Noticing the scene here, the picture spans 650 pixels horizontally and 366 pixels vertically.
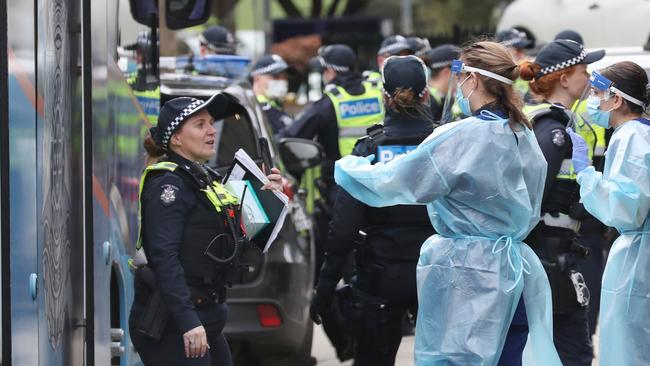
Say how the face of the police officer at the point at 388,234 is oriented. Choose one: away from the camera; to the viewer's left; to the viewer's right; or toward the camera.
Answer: away from the camera

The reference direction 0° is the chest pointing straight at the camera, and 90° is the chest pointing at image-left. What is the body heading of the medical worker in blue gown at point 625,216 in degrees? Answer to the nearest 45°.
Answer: approximately 90°

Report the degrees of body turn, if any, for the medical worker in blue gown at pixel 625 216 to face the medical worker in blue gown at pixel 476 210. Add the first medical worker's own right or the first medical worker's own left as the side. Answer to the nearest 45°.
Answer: approximately 45° to the first medical worker's own left

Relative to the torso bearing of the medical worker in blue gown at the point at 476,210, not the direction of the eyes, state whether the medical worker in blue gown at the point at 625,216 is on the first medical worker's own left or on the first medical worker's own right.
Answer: on the first medical worker's own right

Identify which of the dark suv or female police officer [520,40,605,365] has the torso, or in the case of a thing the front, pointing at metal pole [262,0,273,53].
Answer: the dark suv

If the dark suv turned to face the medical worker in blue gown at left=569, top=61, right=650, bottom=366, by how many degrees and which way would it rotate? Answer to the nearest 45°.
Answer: approximately 135° to its right

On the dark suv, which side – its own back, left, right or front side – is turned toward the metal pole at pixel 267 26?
front

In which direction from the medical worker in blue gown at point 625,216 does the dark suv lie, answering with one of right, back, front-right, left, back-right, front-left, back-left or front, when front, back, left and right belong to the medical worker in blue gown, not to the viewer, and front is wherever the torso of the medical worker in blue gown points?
front-right

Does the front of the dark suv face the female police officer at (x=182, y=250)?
no

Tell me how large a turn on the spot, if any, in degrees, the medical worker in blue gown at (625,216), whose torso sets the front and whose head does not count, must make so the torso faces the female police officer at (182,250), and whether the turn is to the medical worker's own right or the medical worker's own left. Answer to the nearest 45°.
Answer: approximately 45° to the medical worker's own left
